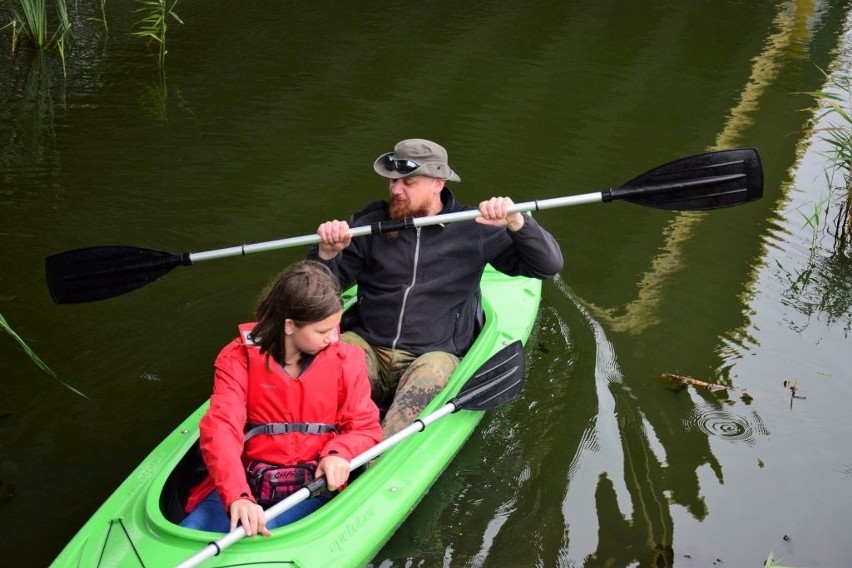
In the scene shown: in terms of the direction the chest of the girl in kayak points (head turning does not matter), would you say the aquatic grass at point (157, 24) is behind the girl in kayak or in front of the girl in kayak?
behind

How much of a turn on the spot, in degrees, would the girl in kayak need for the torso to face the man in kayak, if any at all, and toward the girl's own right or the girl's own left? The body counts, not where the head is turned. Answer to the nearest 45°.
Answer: approximately 135° to the girl's own left

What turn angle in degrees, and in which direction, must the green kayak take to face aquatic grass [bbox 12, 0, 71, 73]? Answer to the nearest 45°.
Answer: approximately 135° to its right

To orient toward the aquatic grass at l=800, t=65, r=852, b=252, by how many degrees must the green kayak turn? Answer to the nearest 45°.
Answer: approximately 180°

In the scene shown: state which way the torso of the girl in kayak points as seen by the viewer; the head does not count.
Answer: toward the camera

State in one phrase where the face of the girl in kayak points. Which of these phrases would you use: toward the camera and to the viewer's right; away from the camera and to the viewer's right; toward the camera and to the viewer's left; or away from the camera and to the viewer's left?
toward the camera and to the viewer's right

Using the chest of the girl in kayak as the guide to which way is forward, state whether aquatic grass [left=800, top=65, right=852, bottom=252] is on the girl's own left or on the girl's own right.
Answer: on the girl's own left

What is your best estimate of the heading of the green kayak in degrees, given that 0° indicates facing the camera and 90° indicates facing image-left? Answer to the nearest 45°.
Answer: approximately 45°

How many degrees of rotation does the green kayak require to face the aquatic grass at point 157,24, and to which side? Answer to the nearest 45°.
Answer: approximately 135° to its right
